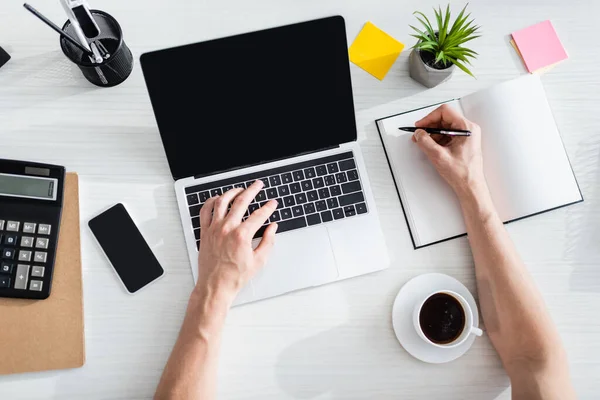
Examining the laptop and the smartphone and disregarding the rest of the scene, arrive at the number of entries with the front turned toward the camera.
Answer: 2

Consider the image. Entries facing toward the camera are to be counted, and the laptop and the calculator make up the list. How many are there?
2

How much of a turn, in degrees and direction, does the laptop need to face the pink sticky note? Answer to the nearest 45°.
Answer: approximately 90° to its left

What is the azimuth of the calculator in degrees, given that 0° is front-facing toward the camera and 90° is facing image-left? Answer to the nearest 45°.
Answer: approximately 0°
